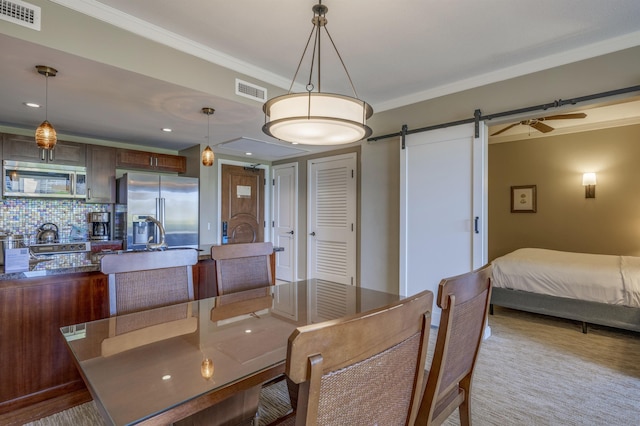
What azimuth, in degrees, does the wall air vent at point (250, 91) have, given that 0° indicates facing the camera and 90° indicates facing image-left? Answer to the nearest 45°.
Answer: approximately 315°

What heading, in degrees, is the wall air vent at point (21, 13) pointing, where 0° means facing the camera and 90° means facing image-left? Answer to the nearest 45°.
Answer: approximately 315°

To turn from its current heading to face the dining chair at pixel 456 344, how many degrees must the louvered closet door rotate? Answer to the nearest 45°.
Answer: approximately 45° to its left

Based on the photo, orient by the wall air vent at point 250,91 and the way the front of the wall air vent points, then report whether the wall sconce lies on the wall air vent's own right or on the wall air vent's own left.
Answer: on the wall air vent's own left

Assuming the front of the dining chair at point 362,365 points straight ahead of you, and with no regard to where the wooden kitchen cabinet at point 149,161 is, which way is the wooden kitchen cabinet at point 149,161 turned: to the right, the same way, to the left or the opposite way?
the opposite way

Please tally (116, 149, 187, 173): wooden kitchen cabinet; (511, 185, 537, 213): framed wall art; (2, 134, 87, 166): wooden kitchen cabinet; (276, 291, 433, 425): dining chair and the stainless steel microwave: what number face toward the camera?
4

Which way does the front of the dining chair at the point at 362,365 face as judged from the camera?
facing away from the viewer and to the left of the viewer

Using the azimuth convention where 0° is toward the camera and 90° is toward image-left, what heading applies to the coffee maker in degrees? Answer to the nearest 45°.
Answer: approximately 0°

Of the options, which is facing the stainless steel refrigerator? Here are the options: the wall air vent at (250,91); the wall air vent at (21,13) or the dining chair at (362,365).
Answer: the dining chair

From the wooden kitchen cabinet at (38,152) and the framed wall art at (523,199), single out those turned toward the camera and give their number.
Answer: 2

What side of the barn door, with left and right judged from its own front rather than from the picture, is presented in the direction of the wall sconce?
back
